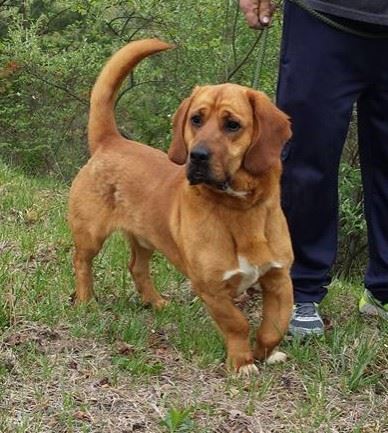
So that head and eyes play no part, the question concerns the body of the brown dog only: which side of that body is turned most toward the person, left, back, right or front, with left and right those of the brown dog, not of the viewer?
left

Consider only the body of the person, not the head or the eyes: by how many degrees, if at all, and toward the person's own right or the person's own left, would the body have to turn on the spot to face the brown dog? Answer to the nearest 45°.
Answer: approximately 45° to the person's own right

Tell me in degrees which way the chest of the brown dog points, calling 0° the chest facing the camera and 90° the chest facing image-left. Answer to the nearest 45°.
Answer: approximately 315°

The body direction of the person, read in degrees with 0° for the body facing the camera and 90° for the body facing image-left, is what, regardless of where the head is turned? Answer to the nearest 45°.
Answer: approximately 0°
